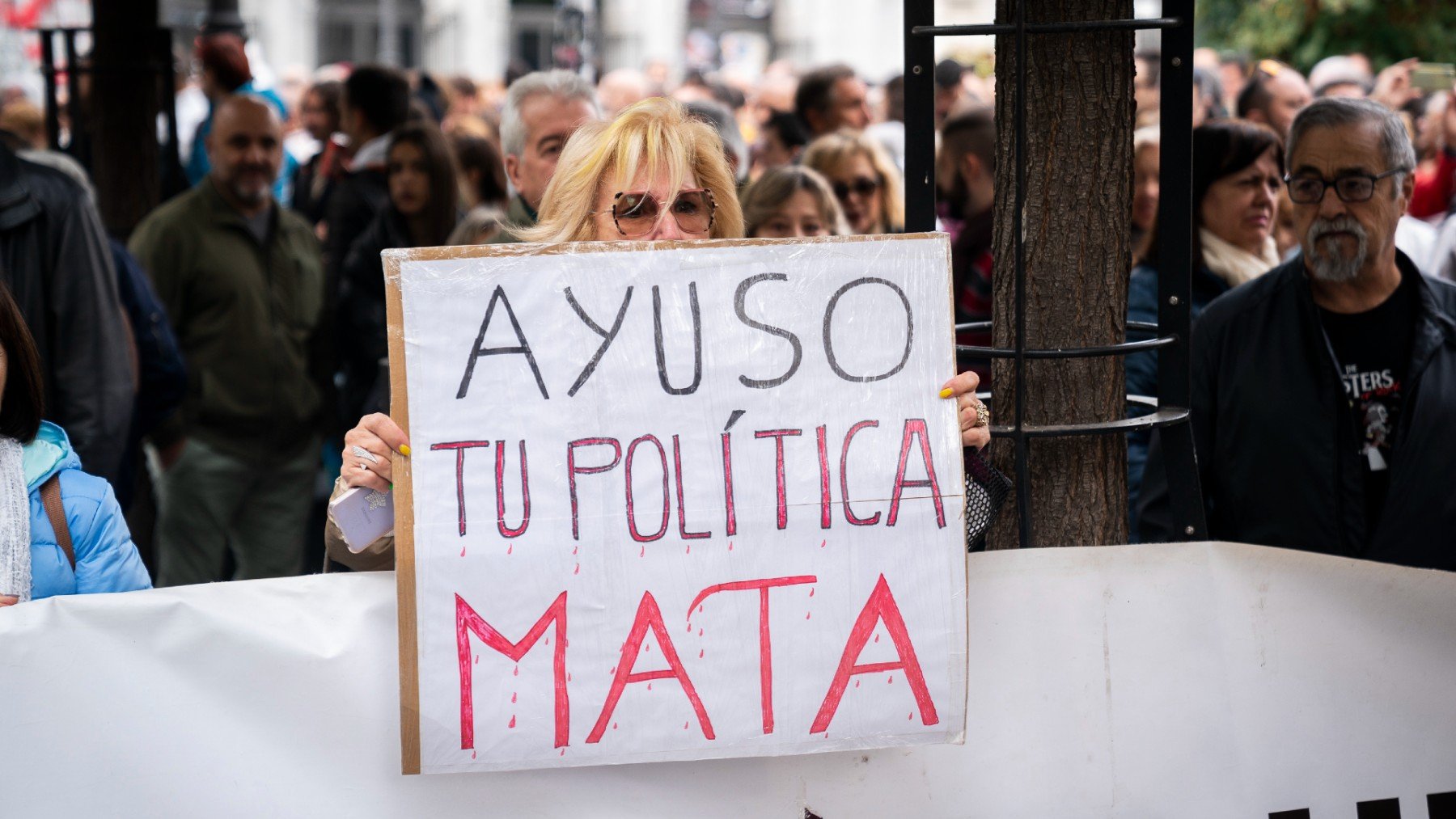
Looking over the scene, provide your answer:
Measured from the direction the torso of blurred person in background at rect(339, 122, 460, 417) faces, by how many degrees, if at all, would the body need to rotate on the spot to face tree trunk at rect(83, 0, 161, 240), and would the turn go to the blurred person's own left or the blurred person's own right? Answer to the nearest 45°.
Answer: approximately 90° to the blurred person's own right

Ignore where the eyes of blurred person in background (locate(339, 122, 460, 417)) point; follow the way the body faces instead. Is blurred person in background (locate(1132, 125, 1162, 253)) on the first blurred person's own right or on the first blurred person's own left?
on the first blurred person's own left

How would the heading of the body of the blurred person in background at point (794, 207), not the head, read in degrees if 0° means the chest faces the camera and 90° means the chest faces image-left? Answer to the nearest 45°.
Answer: approximately 0°

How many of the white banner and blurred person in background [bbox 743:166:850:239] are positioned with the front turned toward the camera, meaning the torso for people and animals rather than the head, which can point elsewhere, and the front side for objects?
2

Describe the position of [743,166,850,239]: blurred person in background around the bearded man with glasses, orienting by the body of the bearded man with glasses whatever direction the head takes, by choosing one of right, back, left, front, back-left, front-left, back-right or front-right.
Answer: back-right

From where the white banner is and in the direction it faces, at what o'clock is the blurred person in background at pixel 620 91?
The blurred person in background is roughly at 6 o'clock from the white banner.

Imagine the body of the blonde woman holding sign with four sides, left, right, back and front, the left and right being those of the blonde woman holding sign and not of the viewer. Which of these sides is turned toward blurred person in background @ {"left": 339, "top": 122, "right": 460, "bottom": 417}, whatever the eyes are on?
back

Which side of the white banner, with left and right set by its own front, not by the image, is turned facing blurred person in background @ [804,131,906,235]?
back

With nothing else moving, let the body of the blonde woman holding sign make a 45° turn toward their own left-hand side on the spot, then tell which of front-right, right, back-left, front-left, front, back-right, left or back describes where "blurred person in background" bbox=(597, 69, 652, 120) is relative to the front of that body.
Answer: back-left
